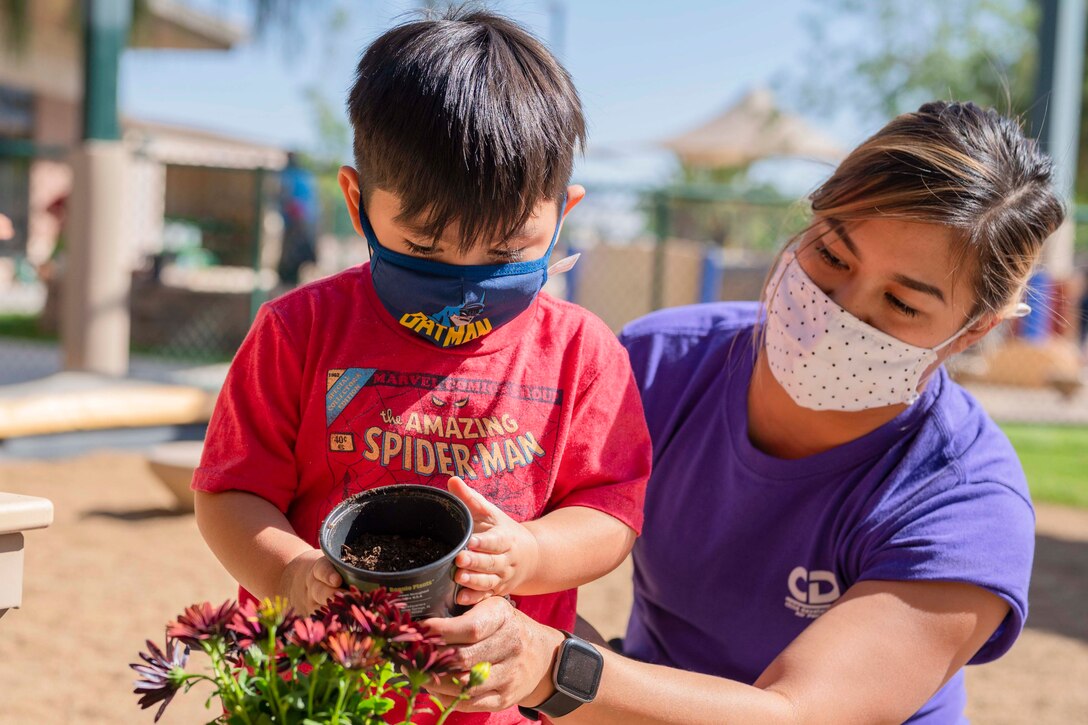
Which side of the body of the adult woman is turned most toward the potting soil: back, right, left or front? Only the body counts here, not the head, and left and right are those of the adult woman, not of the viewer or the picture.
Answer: front

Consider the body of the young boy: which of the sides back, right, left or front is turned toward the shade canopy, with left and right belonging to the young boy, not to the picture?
back

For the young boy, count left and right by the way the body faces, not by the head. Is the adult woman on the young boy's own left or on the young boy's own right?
on the young boy's own left

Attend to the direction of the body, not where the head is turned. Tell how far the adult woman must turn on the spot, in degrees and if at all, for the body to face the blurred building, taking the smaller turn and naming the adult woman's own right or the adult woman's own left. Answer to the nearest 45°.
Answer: approximately 90° to the adult woman's own right

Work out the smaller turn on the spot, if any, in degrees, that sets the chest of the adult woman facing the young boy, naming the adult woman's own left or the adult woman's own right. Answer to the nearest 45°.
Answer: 0° — they already face them

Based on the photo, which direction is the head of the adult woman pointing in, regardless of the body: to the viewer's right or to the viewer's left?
to the viewer's left

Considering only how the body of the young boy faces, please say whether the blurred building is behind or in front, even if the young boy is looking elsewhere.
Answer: behind

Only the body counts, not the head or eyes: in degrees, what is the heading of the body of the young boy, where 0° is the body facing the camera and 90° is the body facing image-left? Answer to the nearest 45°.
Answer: approximately 0°

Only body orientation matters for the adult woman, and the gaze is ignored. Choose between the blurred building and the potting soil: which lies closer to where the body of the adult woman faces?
the potting soil

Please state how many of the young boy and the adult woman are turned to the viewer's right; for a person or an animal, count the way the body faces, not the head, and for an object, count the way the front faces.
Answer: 0

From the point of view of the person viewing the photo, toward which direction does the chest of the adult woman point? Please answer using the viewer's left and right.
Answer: facing the viewer and to the left of the viewer
